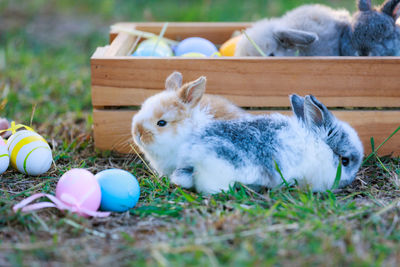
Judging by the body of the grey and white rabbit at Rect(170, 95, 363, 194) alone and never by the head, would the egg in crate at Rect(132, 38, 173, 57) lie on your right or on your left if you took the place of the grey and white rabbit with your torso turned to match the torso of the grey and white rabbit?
on your left

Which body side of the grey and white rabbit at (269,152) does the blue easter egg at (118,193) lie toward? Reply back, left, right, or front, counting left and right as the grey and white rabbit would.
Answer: back

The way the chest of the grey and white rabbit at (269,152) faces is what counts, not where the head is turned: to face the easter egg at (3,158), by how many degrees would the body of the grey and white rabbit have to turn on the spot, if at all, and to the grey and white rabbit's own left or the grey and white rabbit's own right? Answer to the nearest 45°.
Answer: approximately 180°

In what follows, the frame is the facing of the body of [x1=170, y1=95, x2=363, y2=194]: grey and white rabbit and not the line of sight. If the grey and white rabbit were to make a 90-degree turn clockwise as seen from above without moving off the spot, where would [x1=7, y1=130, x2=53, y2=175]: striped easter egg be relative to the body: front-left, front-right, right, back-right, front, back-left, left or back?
right

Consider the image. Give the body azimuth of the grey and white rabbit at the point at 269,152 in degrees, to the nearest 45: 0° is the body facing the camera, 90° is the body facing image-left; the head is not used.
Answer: approximately 270°
